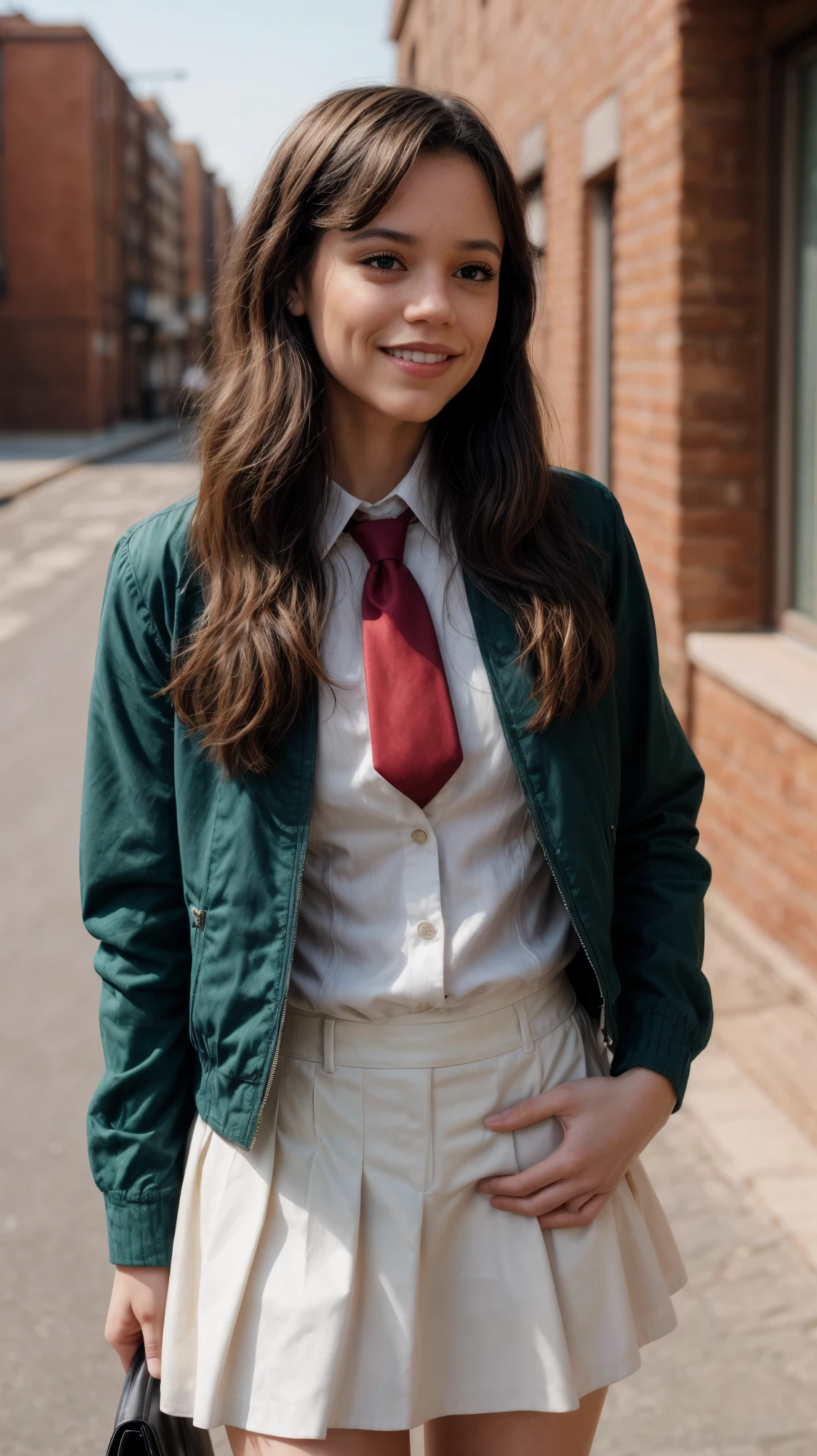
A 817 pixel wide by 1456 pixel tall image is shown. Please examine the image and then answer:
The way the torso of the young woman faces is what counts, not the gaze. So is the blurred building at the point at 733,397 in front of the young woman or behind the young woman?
behind

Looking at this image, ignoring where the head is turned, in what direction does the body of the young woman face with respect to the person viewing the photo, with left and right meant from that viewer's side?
facing the viewer

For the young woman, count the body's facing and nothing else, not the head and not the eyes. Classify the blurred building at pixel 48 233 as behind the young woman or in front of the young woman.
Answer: behind
